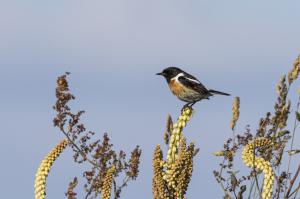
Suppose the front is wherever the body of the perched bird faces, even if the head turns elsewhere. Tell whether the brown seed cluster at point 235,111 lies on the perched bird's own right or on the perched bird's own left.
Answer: on the perched bird's own left

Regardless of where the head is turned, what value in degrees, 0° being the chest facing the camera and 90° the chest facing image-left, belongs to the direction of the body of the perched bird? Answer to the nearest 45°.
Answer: approximately 90°
